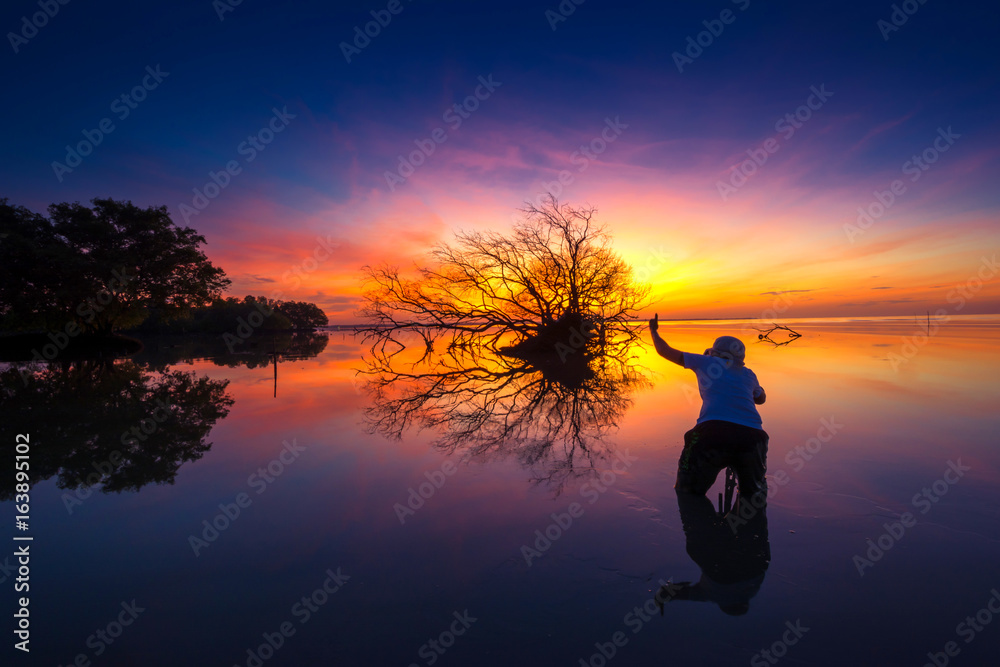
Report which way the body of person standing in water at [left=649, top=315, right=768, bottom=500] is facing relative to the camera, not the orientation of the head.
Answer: away from the camera
